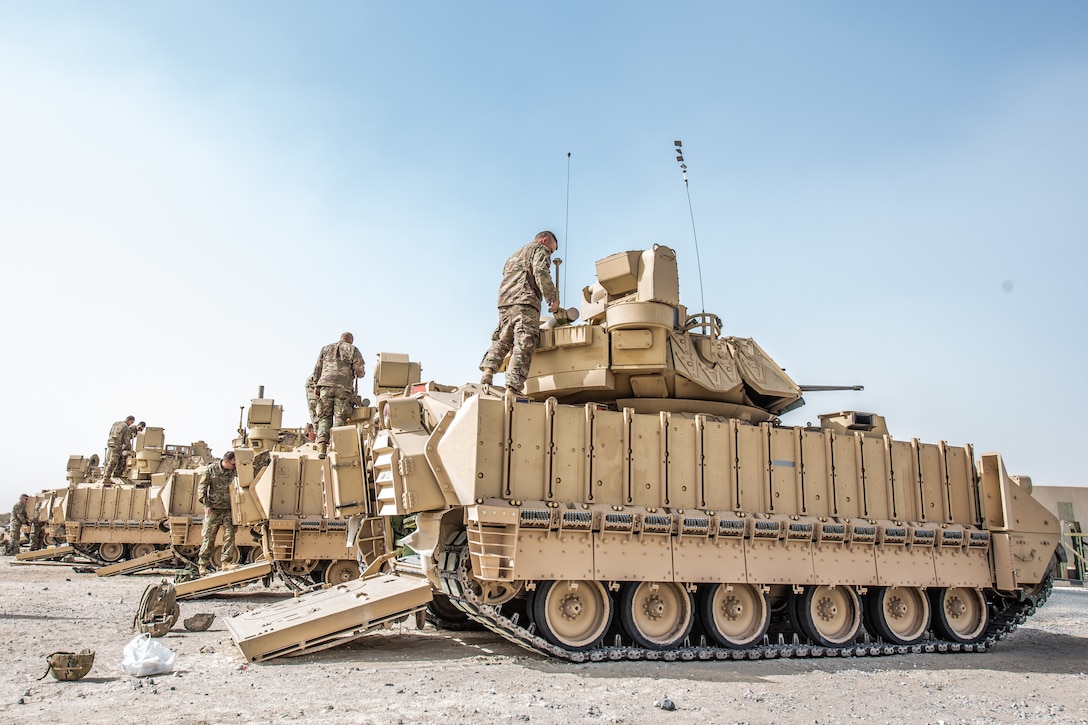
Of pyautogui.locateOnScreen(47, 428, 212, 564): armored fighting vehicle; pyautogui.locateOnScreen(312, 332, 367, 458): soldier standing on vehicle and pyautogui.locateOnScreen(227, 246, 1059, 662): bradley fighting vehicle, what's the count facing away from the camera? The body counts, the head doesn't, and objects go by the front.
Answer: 1

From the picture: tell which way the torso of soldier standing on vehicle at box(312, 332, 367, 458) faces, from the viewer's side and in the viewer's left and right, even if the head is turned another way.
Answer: facing away from the viewer

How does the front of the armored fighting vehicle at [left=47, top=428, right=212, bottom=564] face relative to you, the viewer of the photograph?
facing to the right of the viewer

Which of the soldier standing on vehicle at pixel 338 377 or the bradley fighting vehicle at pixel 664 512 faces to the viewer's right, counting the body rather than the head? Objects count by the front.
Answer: the bradley fighting vehicle

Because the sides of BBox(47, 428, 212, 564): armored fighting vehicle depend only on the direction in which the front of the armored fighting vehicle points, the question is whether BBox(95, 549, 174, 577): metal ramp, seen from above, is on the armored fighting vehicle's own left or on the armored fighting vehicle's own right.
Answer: on the armored fighting vehicle's own right

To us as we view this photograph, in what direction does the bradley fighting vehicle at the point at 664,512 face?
facing to the right of the viewer

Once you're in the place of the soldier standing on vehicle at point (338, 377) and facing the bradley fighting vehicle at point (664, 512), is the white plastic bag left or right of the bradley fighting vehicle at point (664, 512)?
right

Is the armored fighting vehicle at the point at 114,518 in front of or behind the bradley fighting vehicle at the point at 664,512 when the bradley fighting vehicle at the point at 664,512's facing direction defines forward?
behind

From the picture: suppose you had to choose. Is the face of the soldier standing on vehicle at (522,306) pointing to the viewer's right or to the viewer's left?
to the viewer's right

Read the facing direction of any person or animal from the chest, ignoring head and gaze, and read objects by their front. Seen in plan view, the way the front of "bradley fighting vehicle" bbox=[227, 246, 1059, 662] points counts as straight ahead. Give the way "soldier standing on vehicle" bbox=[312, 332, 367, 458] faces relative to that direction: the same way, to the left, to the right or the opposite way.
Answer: to the left

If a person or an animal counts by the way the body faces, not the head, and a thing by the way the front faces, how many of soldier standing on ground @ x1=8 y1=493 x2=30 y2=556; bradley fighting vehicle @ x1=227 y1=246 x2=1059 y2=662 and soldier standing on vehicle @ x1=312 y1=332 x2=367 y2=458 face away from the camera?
1
